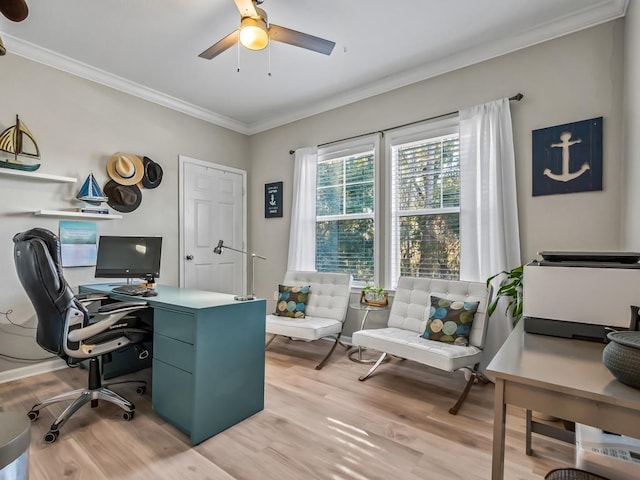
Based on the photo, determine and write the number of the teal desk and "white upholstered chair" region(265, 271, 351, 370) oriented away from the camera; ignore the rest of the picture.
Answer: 0

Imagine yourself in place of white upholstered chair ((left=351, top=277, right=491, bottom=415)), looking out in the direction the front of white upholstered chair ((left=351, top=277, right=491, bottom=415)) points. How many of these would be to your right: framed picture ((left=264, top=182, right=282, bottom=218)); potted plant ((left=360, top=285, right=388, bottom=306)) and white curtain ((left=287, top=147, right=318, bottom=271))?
3

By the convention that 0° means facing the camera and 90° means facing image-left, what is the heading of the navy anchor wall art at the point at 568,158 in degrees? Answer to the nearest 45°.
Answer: approximately 45°

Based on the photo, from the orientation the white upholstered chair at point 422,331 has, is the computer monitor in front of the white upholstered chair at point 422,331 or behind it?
in front

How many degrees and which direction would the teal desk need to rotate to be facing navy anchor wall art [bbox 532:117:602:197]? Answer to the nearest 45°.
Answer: approximately 135° to its left

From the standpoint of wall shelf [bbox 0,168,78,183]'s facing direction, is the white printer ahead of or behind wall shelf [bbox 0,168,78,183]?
ahead

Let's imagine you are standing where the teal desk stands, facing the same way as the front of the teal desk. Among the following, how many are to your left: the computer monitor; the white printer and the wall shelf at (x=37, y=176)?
1

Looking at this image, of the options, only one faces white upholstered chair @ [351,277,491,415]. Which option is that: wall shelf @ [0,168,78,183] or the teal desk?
the wall shelf

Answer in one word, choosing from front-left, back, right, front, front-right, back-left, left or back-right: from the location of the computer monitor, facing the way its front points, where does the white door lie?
back-left

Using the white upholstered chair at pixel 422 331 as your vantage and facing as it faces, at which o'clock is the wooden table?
The wooden table is roughly at 10 o'clock from the white upholstered chair.

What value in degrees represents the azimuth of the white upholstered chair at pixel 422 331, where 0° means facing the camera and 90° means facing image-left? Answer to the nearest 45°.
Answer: approximately 45°

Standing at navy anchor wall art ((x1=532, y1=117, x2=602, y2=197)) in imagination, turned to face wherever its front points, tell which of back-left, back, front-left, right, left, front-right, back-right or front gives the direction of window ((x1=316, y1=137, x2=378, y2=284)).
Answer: front-right

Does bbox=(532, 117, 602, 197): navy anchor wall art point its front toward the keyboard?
no
